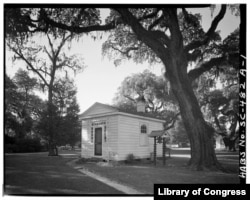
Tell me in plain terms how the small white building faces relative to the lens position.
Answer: facing the viewer and to the left of the viewer

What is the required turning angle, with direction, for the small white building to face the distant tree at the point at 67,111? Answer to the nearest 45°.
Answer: approximately 90° to its right

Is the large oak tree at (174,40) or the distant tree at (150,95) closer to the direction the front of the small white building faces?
the large oak tree

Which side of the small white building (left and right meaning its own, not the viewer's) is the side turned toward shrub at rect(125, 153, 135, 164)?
left

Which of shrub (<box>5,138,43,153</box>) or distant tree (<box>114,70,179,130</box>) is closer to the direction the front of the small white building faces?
the shrub

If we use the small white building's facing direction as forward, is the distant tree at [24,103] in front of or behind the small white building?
in front

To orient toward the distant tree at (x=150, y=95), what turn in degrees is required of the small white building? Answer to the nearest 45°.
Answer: approximately 135° to its right
